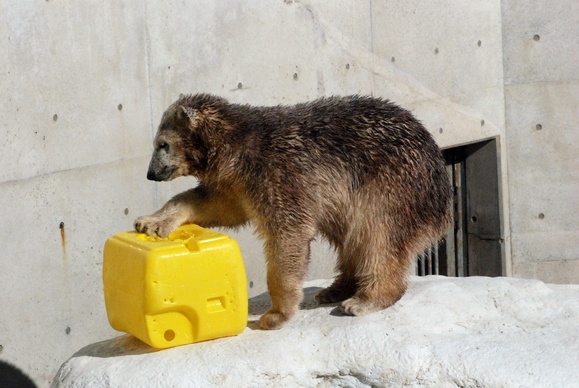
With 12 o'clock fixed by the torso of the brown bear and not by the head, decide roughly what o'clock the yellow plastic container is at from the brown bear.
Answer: The yellow plastic container is roughly at 11 o'clock from the brown bear.

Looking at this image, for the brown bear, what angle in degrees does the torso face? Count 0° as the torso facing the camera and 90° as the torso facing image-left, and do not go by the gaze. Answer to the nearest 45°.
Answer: approximately 90°
